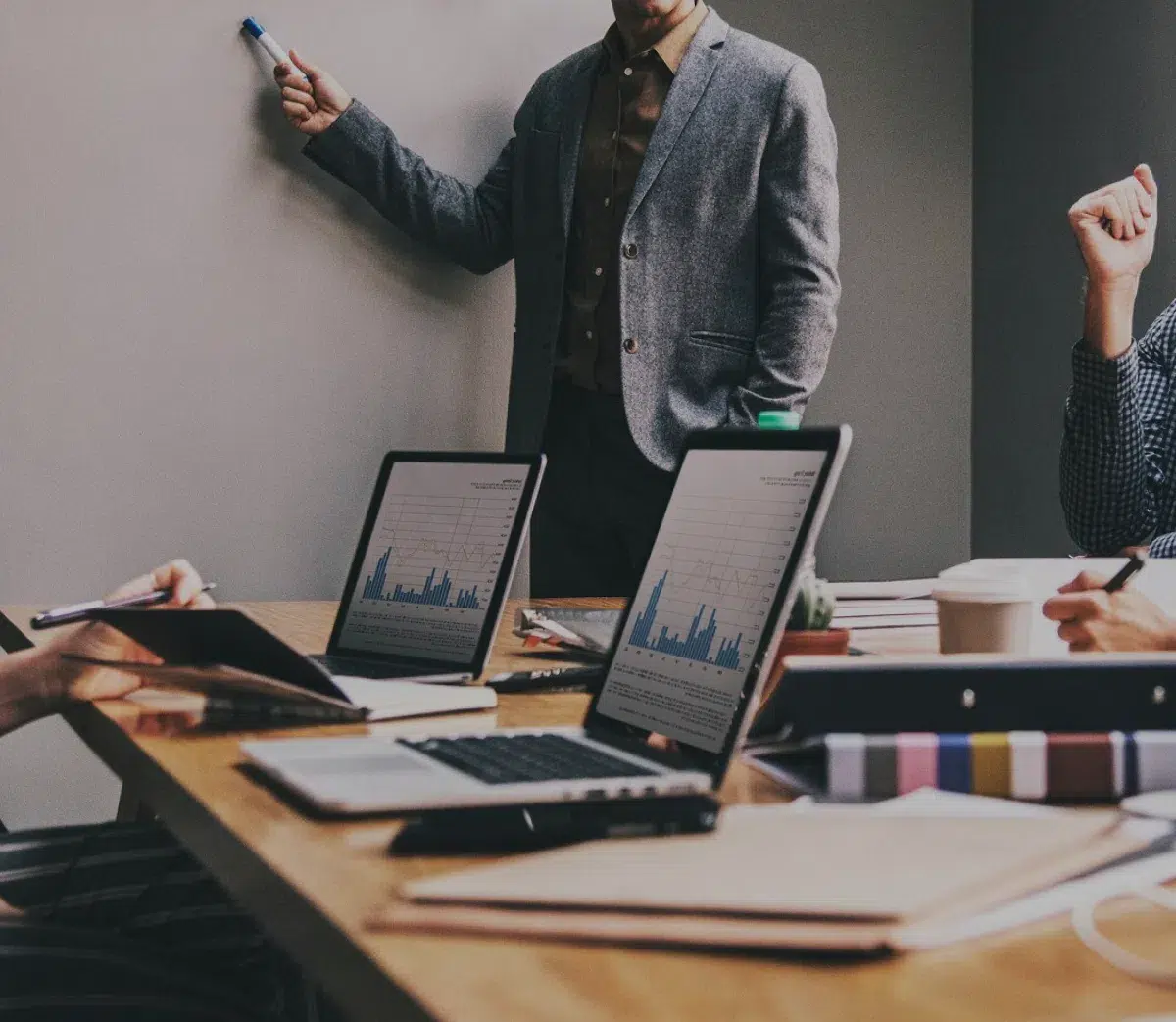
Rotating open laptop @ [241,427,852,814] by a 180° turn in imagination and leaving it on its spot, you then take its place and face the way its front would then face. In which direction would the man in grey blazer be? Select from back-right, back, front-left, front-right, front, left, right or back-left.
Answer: left

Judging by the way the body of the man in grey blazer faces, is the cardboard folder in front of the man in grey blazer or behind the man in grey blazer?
in front

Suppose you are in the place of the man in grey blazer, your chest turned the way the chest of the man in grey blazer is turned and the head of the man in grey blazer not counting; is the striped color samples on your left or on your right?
on your left

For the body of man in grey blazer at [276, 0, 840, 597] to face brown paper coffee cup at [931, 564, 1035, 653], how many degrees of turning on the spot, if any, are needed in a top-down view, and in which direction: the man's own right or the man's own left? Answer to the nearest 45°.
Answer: approximately 45° to the man's own left

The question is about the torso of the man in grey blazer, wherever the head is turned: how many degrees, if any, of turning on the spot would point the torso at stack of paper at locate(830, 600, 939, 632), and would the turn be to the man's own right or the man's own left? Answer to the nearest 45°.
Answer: approximately 45° to the man's own left

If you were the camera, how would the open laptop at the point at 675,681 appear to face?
facing to the left of the viewer

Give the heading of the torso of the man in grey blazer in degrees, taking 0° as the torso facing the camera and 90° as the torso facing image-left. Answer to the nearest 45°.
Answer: approximately 45°
